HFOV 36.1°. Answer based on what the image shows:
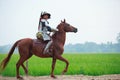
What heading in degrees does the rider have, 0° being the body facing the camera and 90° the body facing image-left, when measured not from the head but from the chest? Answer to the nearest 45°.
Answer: approximately 270°

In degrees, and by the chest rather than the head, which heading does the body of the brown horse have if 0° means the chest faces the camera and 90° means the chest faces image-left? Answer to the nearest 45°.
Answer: approximately 270°
